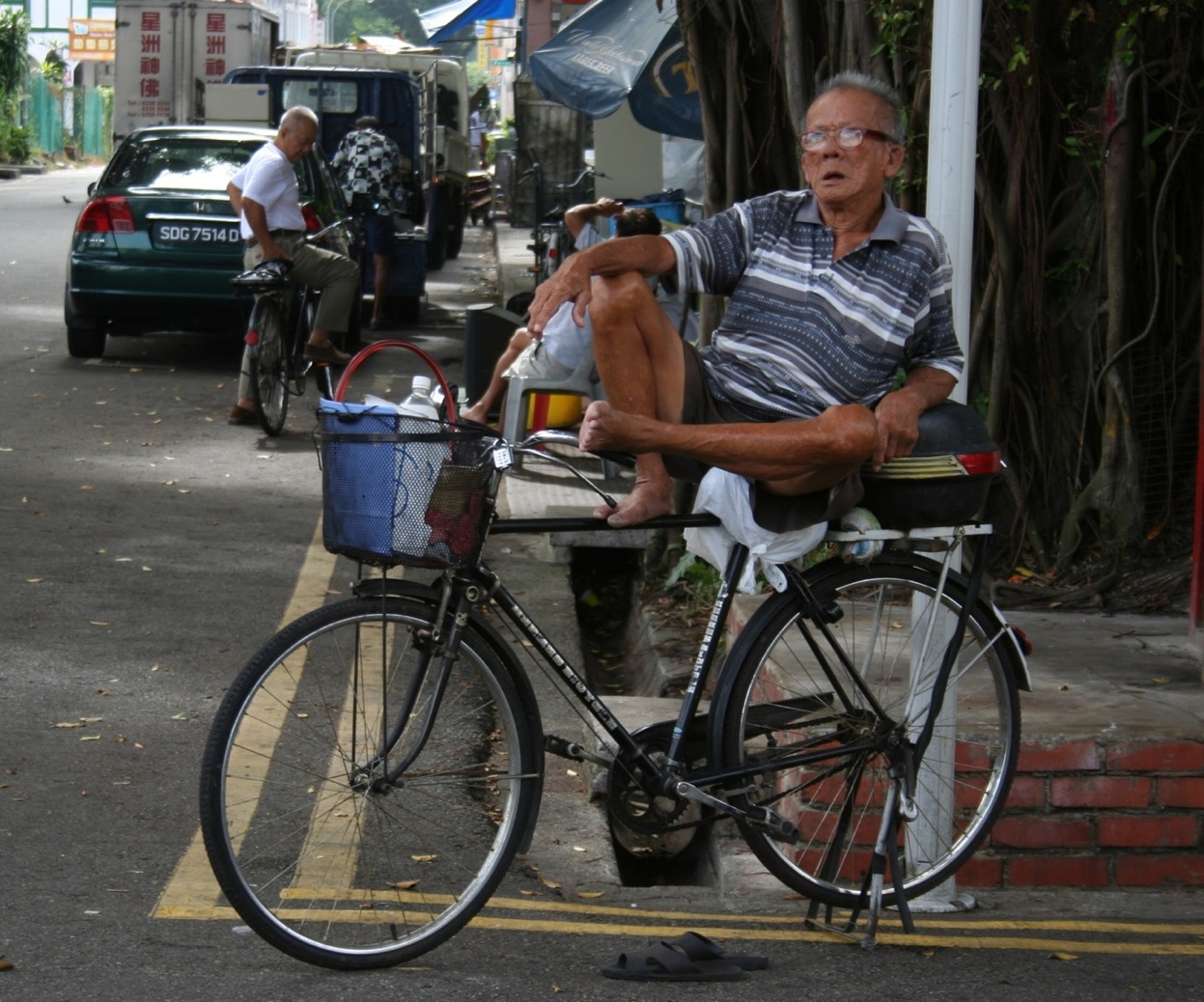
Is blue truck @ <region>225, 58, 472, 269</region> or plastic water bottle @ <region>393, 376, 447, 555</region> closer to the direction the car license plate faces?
the plastic water bottle

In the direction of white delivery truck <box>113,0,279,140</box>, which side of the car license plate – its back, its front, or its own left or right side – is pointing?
back

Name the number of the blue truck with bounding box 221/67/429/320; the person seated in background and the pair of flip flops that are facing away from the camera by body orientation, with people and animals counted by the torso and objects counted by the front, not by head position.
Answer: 1

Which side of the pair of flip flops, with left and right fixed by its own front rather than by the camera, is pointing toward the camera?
left

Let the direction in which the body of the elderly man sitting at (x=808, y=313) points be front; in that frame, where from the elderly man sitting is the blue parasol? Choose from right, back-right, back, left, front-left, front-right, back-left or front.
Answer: back-right

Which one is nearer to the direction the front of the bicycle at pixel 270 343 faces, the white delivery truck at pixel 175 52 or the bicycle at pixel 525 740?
the white delivery truck

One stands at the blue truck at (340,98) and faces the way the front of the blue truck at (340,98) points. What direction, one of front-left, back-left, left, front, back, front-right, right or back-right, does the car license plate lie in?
back

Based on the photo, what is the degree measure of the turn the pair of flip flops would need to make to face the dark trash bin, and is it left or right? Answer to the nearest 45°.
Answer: approximately 90° to its right

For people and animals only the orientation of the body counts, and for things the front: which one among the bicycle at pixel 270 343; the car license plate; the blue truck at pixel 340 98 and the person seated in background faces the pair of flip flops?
the car license plate

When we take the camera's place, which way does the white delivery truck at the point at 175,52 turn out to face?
facing away from the viewer and to the right of the viewer

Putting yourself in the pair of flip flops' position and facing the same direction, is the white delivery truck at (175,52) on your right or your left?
on your right
